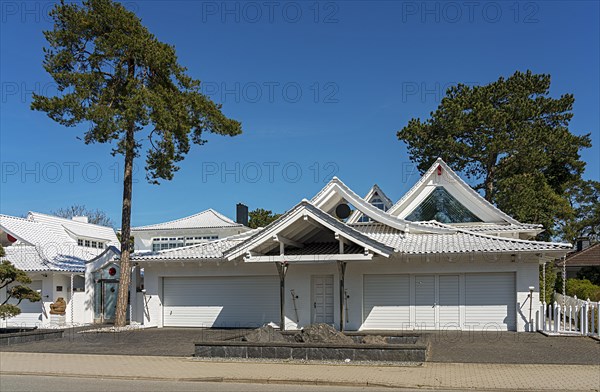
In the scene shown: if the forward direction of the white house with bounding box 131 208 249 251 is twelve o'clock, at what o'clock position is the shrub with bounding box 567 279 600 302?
The shrub is roughly at 10 o'clock from the white house.

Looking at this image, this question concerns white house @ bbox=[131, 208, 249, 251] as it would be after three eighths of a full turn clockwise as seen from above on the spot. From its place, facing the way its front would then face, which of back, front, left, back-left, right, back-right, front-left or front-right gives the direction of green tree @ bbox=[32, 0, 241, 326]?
back-left

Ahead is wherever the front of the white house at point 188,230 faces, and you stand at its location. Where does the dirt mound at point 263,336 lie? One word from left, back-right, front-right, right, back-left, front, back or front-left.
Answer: front

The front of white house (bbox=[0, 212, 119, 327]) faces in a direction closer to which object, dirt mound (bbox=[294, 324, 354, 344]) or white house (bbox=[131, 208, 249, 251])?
the dirt mound

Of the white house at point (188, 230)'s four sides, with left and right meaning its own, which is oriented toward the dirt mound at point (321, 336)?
front

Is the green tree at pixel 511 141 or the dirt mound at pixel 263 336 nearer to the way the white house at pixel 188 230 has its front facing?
the dirt mound

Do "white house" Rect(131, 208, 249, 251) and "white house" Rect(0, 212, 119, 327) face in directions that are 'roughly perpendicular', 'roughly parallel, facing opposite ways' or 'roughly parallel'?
roughly parallel

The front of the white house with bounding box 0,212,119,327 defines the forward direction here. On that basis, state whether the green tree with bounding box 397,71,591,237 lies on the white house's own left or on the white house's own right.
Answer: on the white house's own left

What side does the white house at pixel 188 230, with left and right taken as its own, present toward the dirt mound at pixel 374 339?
front

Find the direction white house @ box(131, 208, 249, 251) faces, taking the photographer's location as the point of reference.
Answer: facing the viewer

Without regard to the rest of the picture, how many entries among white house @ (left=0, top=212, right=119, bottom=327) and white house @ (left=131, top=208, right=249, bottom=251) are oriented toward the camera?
2

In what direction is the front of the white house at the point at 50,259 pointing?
toward the camera
